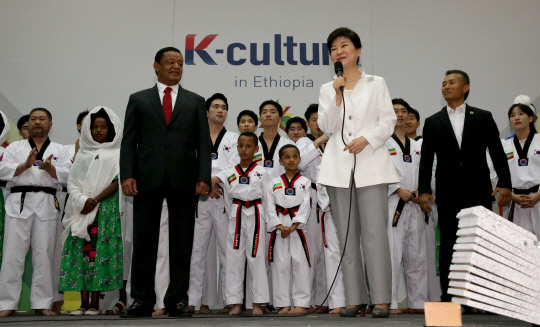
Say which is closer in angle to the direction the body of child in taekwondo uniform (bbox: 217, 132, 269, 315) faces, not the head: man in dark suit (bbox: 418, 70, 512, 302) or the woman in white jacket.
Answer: the woman in white jacket

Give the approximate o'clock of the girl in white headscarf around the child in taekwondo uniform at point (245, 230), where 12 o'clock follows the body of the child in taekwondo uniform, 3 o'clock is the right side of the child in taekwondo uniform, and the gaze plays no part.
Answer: The girl in white headscarf is roughly at 3 o'clock from the child in taekwondo uniform.

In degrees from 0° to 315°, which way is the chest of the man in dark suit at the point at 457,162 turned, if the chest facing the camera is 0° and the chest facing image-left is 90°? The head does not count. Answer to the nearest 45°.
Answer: approximately 0°

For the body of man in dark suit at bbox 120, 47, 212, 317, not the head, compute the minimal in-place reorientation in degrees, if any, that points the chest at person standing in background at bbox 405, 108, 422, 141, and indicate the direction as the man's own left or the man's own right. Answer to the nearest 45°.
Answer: approximately 135° to the man's own left

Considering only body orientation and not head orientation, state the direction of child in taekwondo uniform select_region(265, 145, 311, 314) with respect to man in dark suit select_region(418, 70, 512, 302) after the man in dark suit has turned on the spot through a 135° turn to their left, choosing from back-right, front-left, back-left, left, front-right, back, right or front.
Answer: back-left

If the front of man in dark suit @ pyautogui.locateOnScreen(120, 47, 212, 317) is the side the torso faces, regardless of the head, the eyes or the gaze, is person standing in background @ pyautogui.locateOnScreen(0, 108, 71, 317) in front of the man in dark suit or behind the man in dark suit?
behind

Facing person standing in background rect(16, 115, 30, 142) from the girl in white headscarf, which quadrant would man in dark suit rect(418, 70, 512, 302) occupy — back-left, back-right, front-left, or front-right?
back-right
